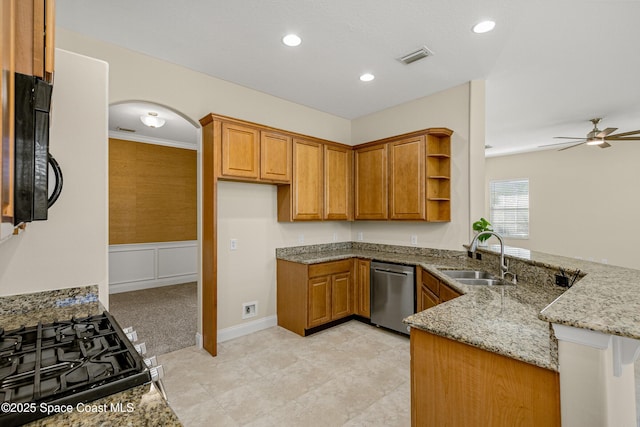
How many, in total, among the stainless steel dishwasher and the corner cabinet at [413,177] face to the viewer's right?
0

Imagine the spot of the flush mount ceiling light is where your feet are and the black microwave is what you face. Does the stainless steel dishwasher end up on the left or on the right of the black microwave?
left

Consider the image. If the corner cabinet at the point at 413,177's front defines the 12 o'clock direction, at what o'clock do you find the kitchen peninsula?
The kitchen peninsula is roughly at 10 o'clock from the corner cabinet.

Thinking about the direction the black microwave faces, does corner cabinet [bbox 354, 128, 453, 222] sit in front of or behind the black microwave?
in front

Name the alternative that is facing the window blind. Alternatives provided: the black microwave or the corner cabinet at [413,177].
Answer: the black microwave

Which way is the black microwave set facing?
to the viewer's right

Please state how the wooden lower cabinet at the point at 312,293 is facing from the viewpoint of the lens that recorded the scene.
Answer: facing the viewer and to the right of the viewer

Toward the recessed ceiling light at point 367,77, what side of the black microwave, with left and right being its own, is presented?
front

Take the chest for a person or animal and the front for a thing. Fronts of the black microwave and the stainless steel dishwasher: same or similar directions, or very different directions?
very different directions

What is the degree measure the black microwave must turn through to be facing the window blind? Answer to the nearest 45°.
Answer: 0° — it already faces it

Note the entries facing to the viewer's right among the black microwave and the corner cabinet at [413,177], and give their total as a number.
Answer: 1

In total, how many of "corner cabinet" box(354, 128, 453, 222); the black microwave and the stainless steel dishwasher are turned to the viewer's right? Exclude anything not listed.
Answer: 1

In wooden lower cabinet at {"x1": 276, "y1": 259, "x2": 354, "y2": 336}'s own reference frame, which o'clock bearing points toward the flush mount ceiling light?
The flush mount ceiling light is roughly at 5 o'clock from the wooden lower cabinet.
